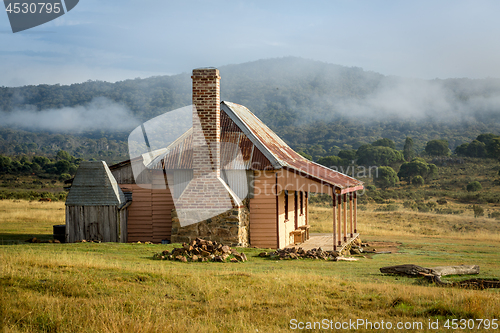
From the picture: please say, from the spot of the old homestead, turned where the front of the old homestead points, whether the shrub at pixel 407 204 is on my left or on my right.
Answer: on my left

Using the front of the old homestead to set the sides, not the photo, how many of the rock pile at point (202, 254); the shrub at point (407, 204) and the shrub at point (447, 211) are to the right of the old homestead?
1

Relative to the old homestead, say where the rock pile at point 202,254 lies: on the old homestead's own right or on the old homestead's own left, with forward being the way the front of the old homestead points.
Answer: on the old homestead's own right

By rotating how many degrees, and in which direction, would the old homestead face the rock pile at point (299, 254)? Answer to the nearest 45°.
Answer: approximately 45° to its right

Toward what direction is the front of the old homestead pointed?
to the viewer's right

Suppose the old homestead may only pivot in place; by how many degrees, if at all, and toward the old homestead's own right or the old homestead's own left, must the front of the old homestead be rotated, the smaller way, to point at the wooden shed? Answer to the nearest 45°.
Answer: approximately 180°

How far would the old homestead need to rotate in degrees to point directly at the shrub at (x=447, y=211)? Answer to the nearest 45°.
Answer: approximately 45° to its left

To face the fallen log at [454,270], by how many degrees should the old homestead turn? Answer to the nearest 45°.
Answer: approximately 45° to its right

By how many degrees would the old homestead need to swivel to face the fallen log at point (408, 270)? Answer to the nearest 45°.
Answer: approximately 45° to its right

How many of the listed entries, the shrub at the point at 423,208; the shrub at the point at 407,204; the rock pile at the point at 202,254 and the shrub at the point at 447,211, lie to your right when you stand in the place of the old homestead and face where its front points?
1
